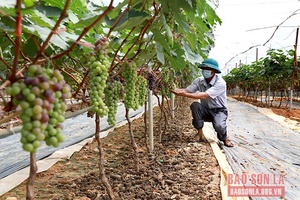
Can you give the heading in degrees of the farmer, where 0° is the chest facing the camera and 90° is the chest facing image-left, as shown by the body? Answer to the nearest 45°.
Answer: approximately 45°

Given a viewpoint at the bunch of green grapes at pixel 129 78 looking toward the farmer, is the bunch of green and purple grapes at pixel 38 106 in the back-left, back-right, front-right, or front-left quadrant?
back-right

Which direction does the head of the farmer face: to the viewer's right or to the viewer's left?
to the viewer's left

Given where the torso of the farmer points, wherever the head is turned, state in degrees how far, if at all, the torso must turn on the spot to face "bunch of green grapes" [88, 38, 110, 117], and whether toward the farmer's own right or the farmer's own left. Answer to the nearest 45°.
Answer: approximately 45° to the farmer's own left

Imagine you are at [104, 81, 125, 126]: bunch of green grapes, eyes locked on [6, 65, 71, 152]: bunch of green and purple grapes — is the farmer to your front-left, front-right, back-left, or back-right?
back-left

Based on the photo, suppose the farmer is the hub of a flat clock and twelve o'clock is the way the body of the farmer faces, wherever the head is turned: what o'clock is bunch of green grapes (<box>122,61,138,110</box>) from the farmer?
The bunch of green grapes is roughly at 11 o'clock from the farmer.
